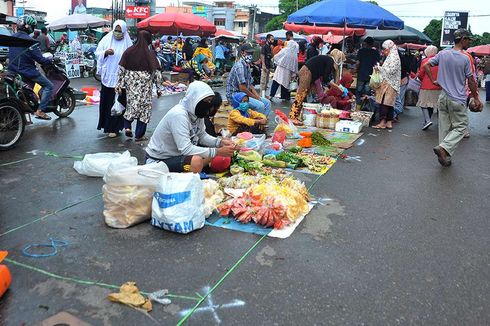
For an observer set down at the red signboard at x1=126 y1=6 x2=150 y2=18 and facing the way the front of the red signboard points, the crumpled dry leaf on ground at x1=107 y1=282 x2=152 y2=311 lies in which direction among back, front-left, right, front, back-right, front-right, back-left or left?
front

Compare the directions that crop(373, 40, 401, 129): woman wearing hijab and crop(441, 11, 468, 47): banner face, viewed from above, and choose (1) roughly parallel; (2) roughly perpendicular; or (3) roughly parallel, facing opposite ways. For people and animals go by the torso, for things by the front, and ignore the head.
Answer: roughly perpendicular

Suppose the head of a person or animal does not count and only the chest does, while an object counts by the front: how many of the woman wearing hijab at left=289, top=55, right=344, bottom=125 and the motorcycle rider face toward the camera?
0

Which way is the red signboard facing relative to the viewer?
toward the camera

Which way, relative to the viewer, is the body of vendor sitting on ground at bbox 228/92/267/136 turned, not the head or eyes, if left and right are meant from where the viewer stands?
facing the viewer and to the right of the viewer

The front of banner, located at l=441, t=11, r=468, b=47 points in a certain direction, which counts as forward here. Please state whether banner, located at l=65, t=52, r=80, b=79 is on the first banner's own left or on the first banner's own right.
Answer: on the first banner's own right

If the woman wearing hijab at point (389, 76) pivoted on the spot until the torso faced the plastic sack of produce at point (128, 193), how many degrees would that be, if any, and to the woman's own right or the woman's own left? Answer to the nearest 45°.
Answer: approximately 90° to the woman's own left

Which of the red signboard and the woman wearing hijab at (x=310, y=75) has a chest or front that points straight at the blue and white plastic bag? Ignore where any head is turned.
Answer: the red signboard

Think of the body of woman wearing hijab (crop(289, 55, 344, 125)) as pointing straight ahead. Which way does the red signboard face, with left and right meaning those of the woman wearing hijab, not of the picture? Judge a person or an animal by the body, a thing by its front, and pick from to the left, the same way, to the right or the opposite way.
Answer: to the right

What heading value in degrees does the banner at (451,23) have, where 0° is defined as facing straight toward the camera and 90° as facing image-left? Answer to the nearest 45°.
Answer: approximately 0°

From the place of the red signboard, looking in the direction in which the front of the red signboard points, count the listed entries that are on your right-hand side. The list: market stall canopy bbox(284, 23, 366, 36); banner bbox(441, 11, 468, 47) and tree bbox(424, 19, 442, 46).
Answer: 0

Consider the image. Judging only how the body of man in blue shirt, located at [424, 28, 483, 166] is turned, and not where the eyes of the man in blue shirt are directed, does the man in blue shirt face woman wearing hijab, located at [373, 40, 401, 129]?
no
